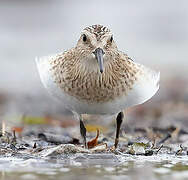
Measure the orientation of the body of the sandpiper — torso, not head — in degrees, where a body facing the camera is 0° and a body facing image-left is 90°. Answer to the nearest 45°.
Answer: approximately 0°
